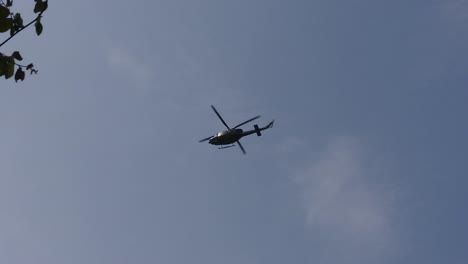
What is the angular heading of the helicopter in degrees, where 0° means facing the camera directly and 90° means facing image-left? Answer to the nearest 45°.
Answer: approximately 90°
